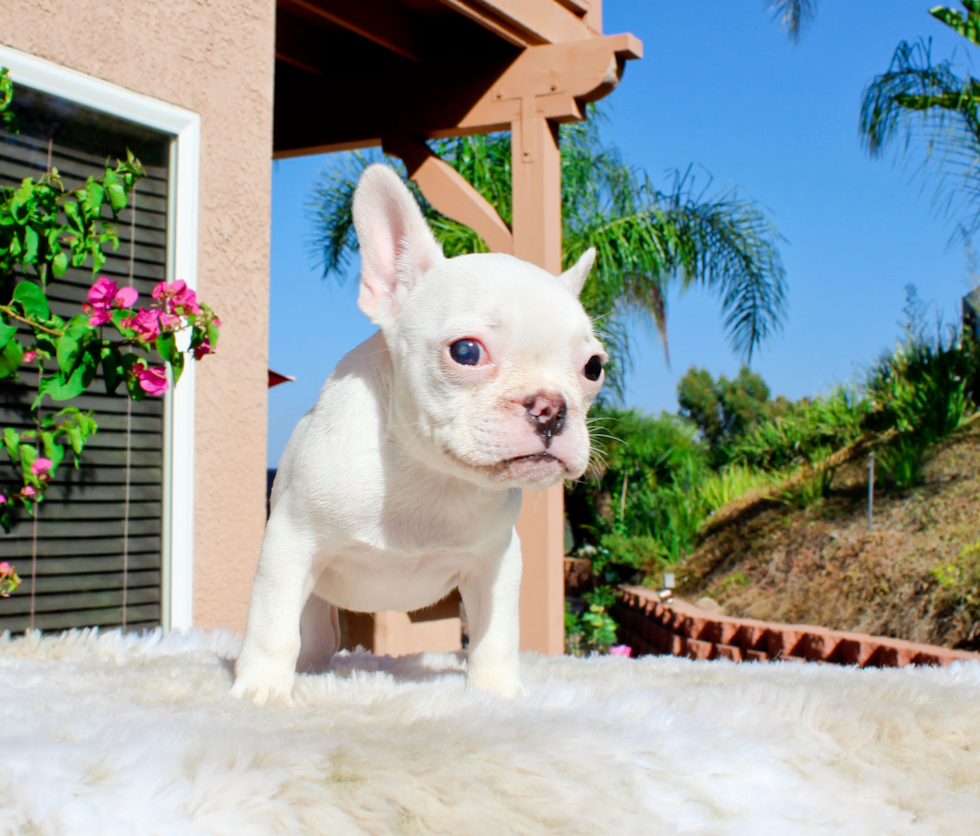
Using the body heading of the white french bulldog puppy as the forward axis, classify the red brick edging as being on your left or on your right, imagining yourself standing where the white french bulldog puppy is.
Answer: on your left

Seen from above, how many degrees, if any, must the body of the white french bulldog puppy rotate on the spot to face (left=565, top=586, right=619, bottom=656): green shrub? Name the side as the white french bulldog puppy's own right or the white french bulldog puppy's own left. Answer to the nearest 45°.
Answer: approximately 135° to the white french bulldog puppy's own left

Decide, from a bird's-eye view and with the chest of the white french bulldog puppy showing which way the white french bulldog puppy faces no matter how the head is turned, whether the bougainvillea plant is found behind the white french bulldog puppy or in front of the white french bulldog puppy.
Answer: behind

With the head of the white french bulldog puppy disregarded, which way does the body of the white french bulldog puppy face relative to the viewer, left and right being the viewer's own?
facing the viewer and to the right of the viewer
